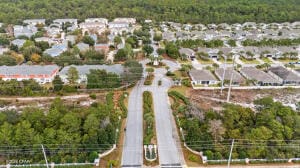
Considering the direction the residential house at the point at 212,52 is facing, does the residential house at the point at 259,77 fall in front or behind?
in front

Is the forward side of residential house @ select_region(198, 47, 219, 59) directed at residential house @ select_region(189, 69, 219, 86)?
yes

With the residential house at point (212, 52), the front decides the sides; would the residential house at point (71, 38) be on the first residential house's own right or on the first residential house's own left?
on the first residential house's own right

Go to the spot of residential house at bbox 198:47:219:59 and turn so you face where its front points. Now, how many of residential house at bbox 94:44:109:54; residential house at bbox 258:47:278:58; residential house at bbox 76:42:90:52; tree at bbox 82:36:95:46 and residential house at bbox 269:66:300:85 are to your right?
3

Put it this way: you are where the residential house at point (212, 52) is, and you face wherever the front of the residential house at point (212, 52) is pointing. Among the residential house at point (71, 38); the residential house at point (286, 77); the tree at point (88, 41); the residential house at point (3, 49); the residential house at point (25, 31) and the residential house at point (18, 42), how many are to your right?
5

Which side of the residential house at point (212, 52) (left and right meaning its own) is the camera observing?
front

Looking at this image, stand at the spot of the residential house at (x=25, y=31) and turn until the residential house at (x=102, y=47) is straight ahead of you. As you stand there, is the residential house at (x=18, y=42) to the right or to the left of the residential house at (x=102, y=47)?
right

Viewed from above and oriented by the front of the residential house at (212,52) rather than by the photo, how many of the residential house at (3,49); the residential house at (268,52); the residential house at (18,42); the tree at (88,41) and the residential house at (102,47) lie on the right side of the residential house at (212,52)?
4

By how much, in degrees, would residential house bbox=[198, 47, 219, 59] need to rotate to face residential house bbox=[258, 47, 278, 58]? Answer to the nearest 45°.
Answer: approximately 90° to its left

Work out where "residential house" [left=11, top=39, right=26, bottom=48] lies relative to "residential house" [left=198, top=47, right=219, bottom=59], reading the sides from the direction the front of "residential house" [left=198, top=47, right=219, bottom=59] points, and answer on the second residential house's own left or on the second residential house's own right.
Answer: on the second residential house's own right

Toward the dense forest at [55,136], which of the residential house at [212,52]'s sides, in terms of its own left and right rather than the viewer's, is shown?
front

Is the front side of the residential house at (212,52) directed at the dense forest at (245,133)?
yes

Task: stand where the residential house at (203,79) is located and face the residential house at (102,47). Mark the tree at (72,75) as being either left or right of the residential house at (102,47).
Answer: left

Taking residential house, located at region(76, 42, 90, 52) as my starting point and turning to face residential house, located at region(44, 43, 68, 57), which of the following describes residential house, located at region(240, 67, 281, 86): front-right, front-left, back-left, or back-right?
back-left

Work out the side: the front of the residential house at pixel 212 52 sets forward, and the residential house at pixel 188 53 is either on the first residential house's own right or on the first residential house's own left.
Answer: on the first residential house's own right

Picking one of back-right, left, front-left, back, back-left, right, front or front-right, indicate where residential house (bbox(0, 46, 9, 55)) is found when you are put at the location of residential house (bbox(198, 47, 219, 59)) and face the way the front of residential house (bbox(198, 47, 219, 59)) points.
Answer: right

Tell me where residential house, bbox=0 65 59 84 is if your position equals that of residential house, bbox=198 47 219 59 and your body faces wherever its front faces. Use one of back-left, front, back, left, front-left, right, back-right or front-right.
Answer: front-right

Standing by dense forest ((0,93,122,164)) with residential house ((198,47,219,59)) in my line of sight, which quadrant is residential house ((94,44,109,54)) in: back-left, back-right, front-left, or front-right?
front-left

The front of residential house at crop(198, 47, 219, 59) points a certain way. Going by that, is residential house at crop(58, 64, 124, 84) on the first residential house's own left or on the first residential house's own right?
on the first residential house's own right
